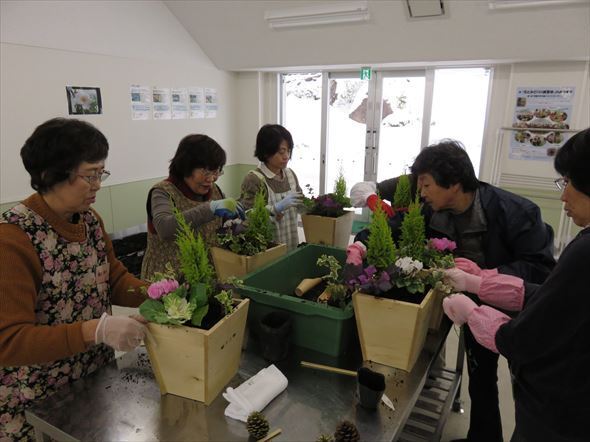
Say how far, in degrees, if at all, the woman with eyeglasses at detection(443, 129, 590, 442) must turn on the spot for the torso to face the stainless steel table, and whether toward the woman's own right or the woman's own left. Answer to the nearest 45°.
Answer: approximately 45° to the woman's own left

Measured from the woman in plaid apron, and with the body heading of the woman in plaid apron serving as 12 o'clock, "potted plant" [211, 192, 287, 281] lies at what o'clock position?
The potted plant is roughly at 2 o'clock from the woman in plaid apron.

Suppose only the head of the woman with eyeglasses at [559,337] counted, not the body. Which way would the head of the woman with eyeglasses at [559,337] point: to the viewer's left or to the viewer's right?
to the viewer's left

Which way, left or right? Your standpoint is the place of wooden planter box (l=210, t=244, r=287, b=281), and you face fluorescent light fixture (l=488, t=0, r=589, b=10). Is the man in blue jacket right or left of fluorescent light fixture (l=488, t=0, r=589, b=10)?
right

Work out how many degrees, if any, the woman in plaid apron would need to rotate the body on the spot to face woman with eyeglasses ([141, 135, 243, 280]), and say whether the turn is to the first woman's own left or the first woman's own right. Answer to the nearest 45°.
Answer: approximately 90° to the first woman's own right

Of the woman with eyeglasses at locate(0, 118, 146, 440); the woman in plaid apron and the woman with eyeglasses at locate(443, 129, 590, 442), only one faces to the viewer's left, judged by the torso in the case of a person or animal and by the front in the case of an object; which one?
the woman with eyeglasses at locate(443, 129, 590, 442)

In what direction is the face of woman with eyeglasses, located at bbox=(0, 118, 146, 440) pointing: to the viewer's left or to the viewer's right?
to the viewer's right

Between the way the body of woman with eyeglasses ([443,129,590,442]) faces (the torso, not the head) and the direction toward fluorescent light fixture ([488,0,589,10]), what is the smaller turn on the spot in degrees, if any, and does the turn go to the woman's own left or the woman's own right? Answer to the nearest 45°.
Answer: approximately 90° to the woman's own right

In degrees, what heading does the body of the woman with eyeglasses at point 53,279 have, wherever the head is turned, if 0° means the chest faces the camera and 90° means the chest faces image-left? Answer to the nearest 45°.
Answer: approximately 315°

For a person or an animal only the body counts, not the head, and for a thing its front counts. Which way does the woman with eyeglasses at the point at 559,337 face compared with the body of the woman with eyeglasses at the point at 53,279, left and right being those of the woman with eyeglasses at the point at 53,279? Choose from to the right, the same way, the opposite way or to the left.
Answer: the opposite way
